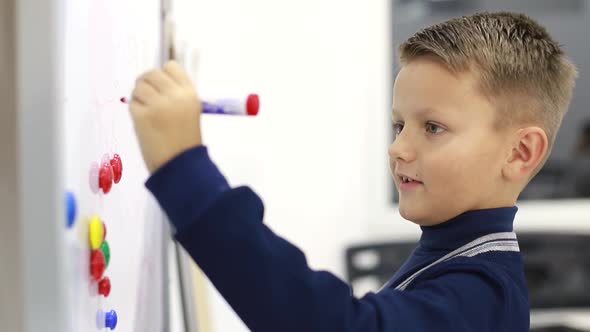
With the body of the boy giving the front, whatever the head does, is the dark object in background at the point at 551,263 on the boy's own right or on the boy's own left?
on the boy's own right

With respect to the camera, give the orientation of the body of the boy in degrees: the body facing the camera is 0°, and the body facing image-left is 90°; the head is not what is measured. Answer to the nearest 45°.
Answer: approximately 90°
